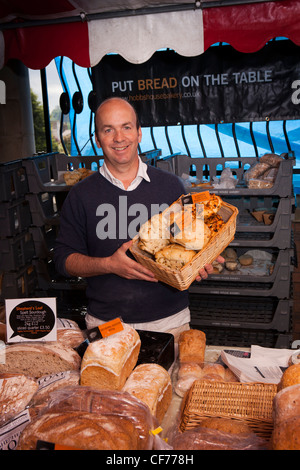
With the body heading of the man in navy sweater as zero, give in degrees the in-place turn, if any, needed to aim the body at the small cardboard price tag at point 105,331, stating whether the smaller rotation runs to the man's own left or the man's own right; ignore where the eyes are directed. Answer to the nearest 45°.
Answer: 0° — they already face it

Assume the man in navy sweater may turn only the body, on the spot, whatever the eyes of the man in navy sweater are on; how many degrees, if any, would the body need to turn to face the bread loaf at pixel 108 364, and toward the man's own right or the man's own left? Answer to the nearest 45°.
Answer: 0° — they already face it

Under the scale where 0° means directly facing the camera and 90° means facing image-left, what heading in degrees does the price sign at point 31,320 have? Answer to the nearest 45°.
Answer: approximately 0°

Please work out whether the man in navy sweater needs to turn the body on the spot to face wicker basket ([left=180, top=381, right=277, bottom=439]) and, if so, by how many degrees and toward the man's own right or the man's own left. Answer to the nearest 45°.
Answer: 0° — they already face it

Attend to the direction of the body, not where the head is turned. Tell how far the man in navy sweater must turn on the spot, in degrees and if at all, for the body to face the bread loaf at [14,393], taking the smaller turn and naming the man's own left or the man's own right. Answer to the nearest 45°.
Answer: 0° — they already face it

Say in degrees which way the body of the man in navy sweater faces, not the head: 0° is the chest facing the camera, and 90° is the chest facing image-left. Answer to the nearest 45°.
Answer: approximately 0°

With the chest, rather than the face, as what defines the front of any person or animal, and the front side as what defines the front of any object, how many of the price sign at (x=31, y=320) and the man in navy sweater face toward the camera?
2
